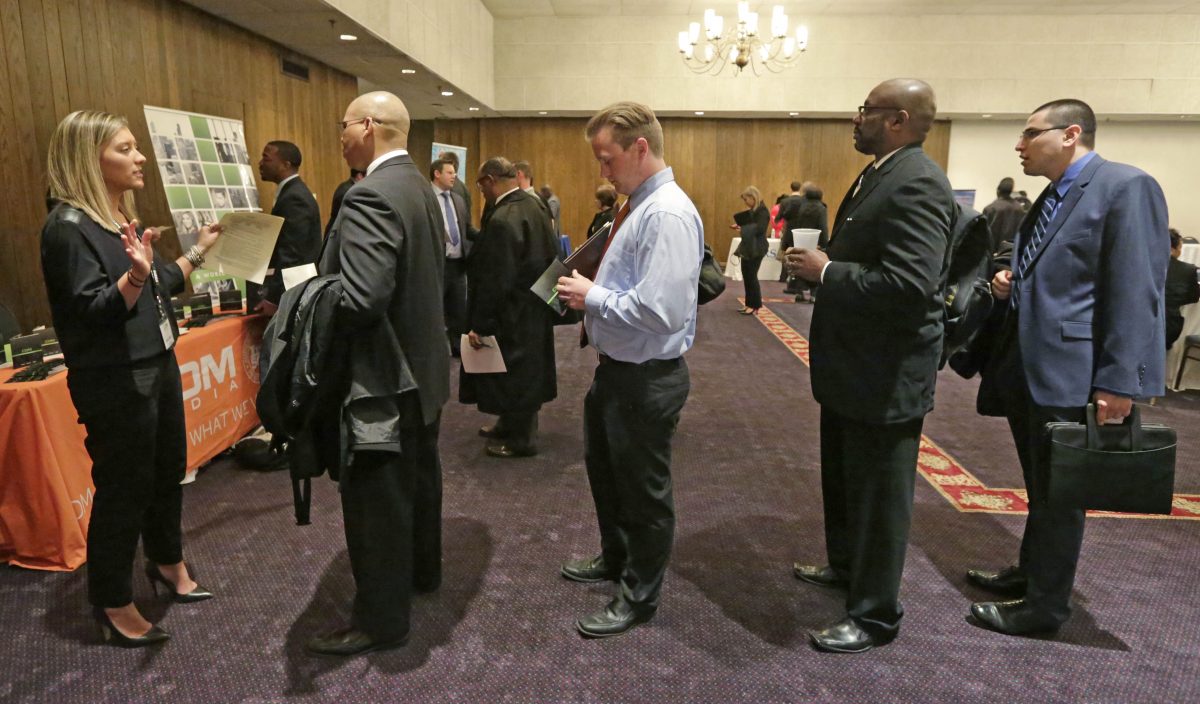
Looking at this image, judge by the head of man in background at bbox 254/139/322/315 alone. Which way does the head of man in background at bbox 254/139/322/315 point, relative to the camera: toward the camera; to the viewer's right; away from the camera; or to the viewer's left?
to the viewer's left

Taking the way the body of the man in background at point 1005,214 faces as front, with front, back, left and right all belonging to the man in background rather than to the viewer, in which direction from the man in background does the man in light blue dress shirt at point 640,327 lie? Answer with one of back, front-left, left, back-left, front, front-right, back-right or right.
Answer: back

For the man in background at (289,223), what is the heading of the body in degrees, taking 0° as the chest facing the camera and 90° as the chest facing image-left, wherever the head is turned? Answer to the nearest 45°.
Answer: approximately 90°

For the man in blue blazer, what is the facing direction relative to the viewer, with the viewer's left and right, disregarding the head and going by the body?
facing to the left of the viewer

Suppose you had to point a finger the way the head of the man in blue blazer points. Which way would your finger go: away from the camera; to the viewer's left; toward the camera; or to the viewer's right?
to the viewer's left

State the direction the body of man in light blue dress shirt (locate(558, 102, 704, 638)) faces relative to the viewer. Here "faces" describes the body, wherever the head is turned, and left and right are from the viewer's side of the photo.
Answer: facing to the left of the viewer

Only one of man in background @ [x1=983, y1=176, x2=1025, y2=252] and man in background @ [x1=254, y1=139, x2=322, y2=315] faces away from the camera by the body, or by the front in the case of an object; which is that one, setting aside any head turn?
man in background @ [x1=983, y1=176, x2=1025, y2=252]

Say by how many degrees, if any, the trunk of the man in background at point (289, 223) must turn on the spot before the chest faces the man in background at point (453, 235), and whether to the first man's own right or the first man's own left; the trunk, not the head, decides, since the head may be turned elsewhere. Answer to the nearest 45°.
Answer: approximately 135° to the first man's own right

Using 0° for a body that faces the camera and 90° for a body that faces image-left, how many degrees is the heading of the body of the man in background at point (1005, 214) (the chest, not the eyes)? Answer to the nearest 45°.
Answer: approximately 180°

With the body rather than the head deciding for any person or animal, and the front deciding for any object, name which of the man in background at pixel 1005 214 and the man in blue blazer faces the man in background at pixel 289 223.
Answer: the man in blue blazer
